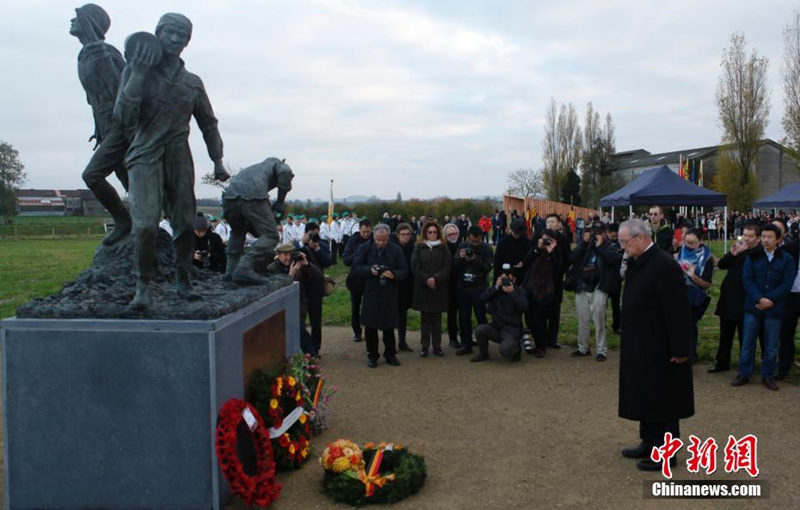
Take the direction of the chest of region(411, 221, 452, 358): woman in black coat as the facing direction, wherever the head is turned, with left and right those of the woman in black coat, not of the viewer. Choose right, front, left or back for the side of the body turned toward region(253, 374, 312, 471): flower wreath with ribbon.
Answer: front

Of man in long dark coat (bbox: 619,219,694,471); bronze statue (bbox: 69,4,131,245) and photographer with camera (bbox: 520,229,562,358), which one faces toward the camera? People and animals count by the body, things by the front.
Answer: the photographer with camera

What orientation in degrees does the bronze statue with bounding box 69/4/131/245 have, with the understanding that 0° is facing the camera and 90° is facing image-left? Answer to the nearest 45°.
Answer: approximately 90°

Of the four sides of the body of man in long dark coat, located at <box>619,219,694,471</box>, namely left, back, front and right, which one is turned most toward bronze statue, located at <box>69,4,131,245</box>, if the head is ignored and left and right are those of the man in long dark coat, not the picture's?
front

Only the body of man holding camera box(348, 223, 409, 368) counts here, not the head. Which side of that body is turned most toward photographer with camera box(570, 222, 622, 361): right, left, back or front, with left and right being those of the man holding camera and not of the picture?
left

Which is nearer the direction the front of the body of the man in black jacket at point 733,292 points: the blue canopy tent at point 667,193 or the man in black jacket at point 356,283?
the man in black jacket

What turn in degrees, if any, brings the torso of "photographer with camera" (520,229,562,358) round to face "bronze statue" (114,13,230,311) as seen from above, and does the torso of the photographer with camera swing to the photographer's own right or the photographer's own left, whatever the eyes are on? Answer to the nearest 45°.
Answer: approximately 45° to the photographer's own right

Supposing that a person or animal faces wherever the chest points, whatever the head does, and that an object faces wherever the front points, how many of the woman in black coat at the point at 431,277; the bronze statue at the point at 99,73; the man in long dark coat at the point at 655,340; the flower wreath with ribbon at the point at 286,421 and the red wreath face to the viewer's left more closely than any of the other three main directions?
2

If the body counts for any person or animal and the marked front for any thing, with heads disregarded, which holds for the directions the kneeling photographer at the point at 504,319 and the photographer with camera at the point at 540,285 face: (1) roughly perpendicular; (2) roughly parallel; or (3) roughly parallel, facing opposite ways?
roughly parallel

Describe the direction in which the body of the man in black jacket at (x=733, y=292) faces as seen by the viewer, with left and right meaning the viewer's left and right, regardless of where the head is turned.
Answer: facing the viewer and to the left of the viewer

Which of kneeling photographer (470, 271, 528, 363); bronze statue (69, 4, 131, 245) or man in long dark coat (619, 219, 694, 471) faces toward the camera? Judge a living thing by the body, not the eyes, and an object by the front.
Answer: the kneeling photographer

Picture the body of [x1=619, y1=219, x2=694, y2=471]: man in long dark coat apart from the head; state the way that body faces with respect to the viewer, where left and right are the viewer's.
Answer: facing to the left of the viewer

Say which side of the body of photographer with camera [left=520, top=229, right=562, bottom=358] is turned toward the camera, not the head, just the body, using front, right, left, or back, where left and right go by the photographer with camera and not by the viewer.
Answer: front

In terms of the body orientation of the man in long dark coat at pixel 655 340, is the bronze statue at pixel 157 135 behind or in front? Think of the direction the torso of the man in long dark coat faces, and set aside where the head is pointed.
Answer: in front

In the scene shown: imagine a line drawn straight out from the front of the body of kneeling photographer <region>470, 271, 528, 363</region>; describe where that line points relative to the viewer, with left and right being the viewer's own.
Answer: facing the viewer

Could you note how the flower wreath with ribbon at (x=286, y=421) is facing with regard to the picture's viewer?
facing the viewer and to the right of the viewer

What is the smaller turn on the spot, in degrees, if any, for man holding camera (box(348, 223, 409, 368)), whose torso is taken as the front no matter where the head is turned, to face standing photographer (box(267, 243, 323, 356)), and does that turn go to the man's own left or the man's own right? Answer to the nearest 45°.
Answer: approximately 90° to the man's own right

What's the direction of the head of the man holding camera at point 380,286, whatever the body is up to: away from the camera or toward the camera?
toward the camera

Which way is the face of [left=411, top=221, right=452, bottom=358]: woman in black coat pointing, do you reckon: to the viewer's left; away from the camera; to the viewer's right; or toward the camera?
toward the camera
